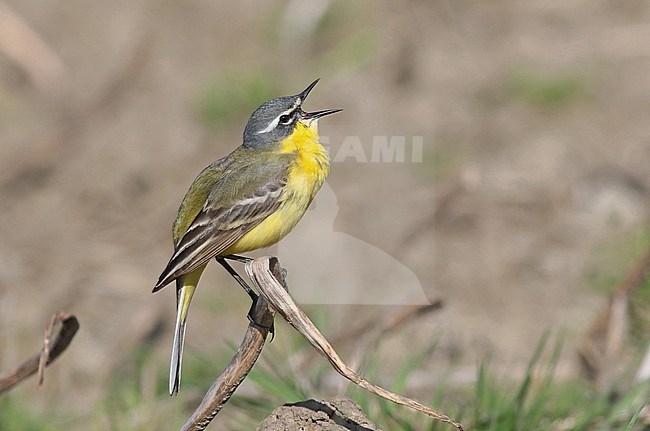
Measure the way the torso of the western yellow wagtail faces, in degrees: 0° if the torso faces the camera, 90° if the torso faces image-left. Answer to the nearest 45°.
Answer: approximately 270°

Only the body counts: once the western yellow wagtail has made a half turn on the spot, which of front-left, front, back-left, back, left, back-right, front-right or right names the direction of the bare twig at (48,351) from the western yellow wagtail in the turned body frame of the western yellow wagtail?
front

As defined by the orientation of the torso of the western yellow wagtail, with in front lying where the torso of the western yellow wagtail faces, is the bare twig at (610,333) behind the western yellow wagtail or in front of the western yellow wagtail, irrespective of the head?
in front
